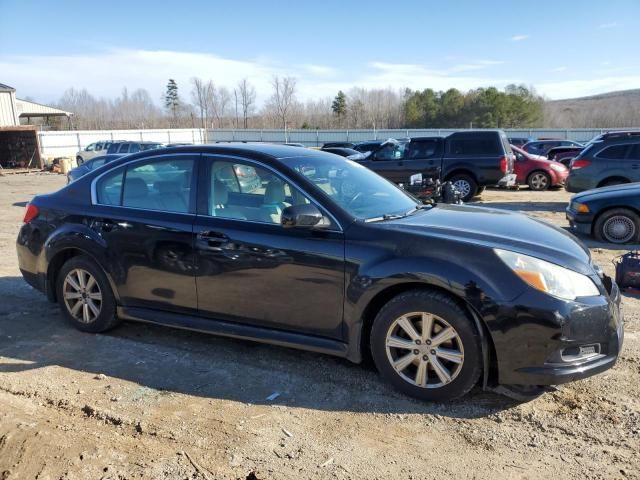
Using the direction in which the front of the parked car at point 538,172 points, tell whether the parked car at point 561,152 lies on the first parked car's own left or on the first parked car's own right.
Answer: on the first parked car's own left

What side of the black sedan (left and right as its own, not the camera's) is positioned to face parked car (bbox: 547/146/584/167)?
left

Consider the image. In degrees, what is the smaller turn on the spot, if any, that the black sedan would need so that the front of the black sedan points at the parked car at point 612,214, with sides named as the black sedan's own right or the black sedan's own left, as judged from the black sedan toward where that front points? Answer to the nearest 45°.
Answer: approximately 90° to the black sedan's own left

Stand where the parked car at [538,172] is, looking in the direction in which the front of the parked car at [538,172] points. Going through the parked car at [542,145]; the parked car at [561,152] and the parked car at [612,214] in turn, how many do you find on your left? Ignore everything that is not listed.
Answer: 2

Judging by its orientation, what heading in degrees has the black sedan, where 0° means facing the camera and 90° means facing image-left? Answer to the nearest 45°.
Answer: approximately 315°

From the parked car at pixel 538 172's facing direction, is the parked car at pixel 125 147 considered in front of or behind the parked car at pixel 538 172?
behind

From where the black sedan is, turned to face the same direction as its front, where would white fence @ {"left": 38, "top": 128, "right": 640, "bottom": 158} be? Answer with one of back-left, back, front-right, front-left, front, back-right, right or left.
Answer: back-left

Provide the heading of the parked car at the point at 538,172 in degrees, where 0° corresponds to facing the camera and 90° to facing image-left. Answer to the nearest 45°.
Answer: approximately 270°
